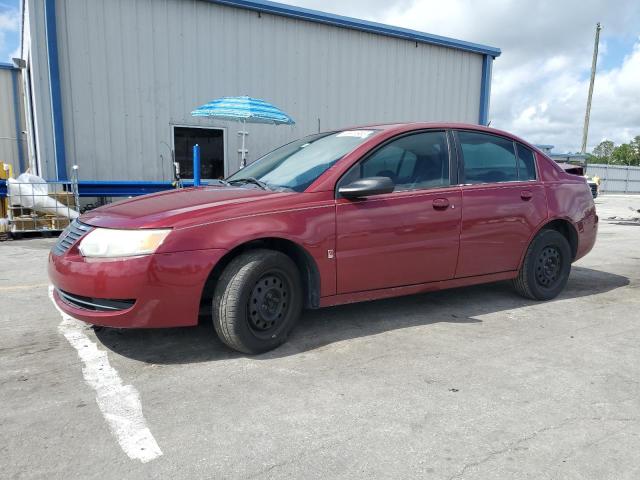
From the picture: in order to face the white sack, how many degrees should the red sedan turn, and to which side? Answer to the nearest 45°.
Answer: approximately 90° to its right

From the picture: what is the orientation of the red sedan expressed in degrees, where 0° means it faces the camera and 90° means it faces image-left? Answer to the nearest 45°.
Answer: approximately 45°

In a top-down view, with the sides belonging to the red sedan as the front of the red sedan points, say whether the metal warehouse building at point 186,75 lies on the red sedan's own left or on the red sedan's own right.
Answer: on the red sedan's own right

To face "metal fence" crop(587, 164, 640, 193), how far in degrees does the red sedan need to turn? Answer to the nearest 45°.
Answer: approximately 180°

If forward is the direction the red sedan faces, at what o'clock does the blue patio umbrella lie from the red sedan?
The blue patio umbrella is roughly at 4 o'clock from the red sedan.

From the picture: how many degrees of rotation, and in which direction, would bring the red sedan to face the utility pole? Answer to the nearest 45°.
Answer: approximately 180°
